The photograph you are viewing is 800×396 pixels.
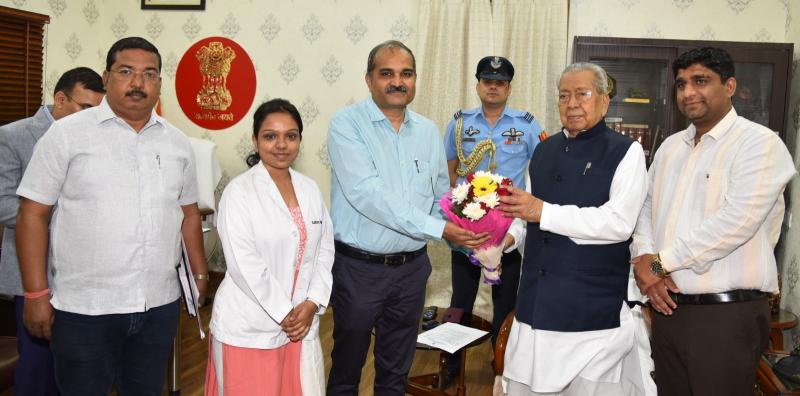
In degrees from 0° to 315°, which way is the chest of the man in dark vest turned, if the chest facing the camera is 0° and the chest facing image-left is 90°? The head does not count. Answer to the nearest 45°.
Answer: approximately 45°

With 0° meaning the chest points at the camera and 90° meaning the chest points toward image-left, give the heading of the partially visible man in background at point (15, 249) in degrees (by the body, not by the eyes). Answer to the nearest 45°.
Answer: approximately 315°

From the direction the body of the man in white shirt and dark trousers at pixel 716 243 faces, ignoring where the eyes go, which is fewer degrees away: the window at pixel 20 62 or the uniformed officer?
the window

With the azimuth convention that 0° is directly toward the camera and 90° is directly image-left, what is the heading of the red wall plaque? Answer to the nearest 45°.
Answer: approximately 0°

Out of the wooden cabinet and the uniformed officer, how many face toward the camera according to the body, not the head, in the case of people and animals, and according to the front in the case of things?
2
